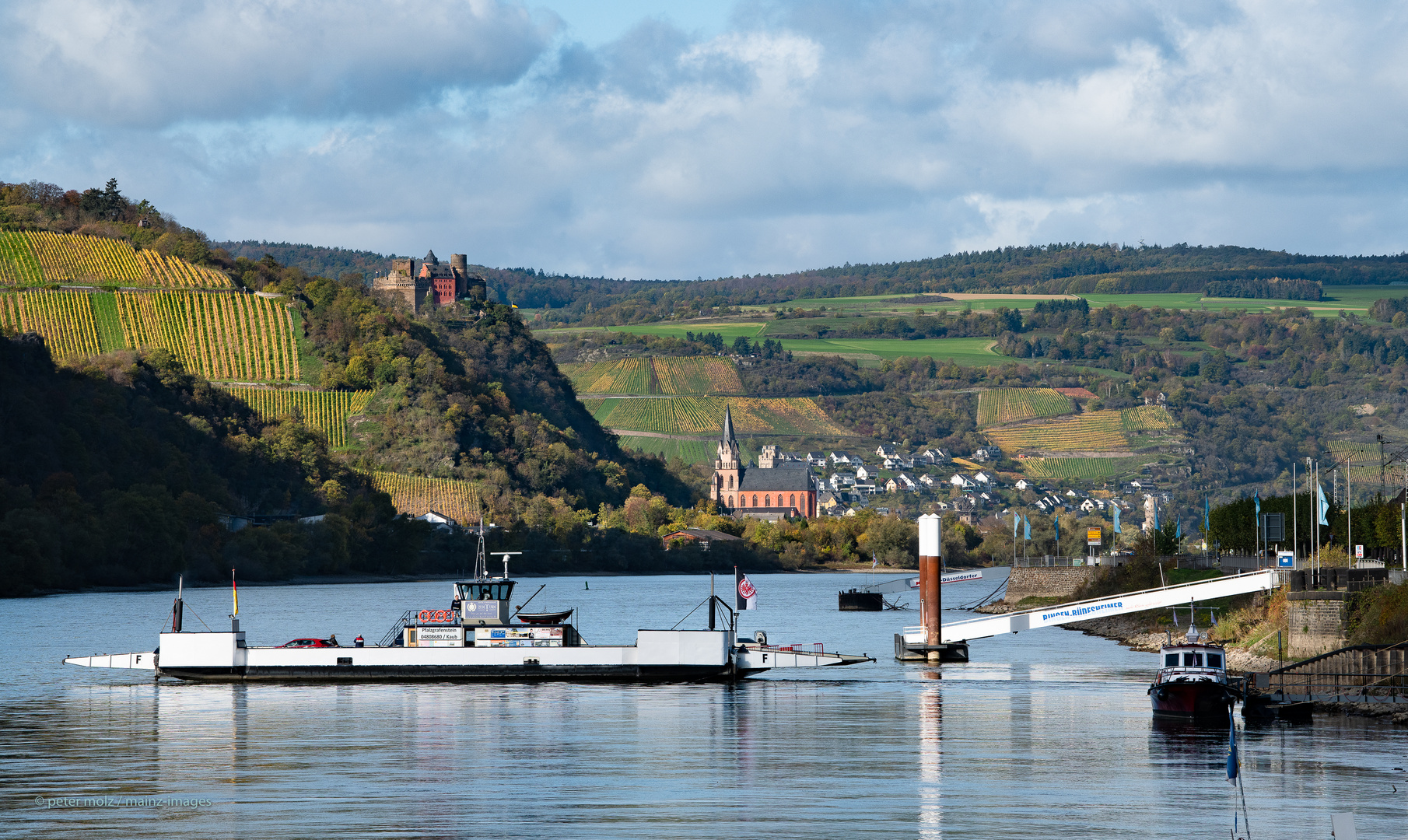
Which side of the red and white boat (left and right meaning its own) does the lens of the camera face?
front
